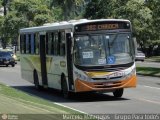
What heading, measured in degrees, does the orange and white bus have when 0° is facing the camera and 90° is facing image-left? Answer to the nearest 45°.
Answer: approximately 315°
